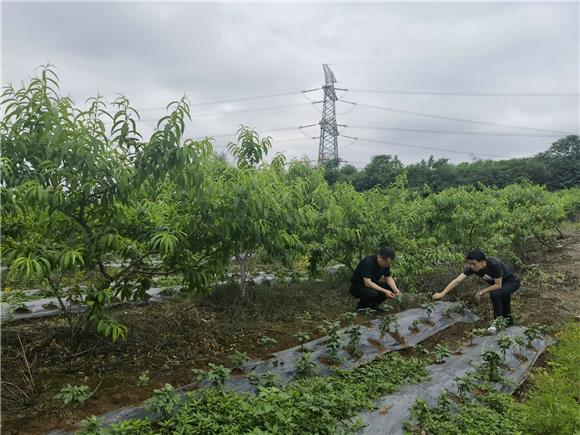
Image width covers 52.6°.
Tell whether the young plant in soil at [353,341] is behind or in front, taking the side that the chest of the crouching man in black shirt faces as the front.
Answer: in front

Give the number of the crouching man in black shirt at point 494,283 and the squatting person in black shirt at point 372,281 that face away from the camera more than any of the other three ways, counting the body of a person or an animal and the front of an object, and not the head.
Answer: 0

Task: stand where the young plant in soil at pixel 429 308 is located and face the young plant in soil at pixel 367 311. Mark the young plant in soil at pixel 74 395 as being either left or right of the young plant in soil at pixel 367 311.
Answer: left

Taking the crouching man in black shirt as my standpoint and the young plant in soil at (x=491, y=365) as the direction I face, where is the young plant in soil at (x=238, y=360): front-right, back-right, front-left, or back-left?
front-right

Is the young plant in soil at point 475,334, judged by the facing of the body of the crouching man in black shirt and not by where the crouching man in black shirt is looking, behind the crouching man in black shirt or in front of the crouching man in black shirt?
in front

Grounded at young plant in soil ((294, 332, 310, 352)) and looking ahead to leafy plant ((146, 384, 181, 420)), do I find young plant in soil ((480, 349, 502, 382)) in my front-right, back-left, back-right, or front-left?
back-left

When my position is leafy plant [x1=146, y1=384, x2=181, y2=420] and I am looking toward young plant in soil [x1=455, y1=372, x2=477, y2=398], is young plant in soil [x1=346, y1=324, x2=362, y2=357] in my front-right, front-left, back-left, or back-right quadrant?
front-left

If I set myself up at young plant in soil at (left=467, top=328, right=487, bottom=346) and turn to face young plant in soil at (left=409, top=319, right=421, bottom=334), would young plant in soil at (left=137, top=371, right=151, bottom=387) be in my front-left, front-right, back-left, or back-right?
front-left
